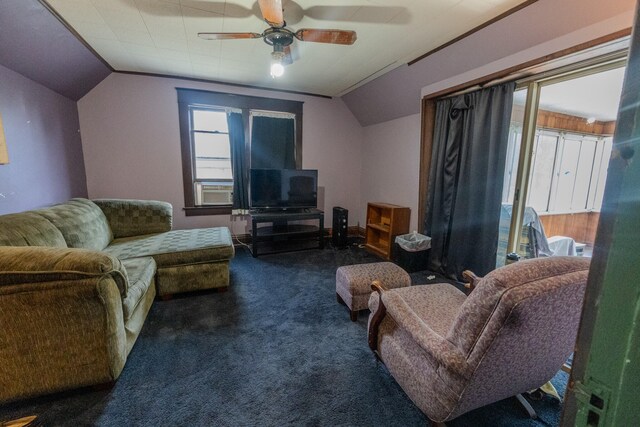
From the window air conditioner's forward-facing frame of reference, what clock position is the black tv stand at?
The black tv stand is roughly at 10 o'clock from the window air conditioner.

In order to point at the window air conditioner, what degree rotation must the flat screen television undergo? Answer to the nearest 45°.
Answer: approximately 90° to its right

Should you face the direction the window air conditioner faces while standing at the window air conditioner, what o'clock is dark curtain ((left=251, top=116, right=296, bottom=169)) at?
The dark curtain is roughly at 9 o'clock from the window air conditioner.

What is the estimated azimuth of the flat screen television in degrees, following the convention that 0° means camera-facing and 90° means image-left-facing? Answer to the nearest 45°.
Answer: approximately 0°

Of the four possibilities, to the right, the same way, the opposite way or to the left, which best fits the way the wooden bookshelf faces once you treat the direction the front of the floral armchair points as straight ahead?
to the left

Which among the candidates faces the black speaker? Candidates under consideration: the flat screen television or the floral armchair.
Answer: the floral armchair

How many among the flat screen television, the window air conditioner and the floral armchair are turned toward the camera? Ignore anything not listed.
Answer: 2

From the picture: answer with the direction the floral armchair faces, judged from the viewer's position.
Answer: facing away from the viewer and to the left of the viewer

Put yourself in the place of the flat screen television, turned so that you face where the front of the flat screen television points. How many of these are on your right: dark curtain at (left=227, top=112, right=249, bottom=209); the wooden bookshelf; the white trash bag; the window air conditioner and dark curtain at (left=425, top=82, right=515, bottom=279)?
2

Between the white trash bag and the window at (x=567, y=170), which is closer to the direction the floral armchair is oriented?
the white trash bag

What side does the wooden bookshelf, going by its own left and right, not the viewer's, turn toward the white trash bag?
left
